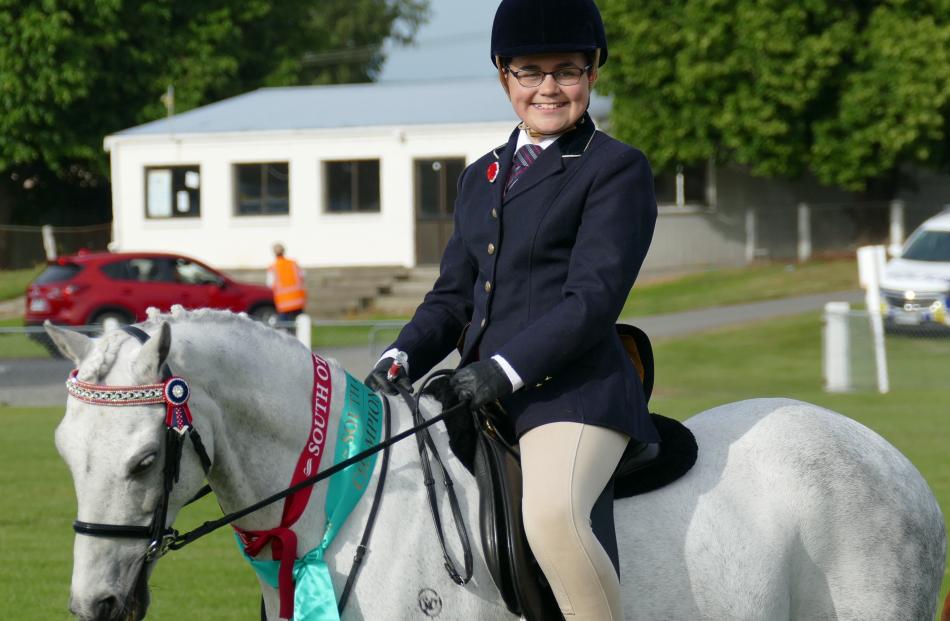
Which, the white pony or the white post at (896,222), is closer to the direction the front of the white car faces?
the white pony

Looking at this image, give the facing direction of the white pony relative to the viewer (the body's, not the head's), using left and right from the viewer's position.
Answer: facing to the left of the viewer

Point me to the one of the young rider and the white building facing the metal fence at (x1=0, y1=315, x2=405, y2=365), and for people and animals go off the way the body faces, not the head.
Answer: the white building

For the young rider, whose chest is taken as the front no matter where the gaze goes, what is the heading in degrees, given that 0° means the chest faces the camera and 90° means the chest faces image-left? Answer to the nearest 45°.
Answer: approximately 45°

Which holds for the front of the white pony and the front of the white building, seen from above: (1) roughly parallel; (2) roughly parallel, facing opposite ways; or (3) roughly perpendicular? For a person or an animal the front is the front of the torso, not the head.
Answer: roughly perpendicular

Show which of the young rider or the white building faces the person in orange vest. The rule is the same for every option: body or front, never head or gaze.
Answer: the white building
